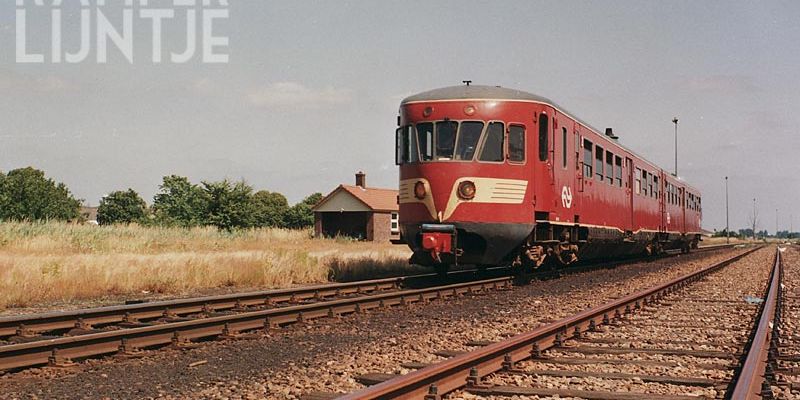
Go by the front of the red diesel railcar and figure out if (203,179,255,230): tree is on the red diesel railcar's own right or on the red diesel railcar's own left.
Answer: on the red diesel railcar's own right

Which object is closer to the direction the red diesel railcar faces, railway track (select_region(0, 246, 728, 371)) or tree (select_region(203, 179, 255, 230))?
the railway track

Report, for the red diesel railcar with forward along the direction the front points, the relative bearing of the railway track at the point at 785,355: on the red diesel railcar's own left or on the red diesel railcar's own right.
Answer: on the red diesel railcar's own left

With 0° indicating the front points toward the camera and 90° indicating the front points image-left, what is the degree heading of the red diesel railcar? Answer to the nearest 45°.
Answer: approximately 45°
